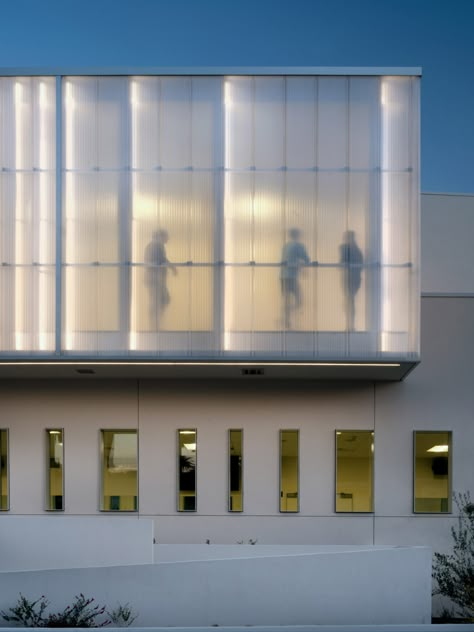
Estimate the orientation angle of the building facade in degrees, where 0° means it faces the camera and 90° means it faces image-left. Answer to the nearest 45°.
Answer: approximately 0°

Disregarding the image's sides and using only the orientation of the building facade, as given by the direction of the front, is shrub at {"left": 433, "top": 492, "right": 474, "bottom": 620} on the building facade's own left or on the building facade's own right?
on the building facade's own left
